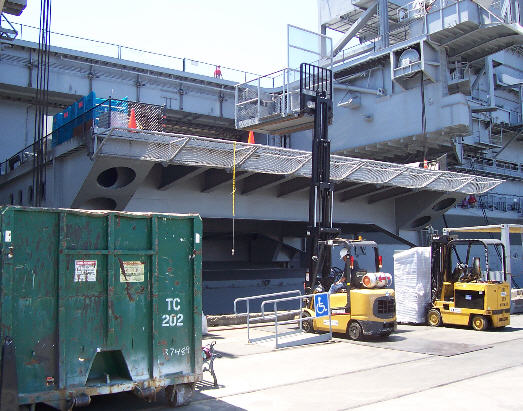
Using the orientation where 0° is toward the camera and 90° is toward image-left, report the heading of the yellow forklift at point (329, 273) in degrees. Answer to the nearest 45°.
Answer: approximately 135°

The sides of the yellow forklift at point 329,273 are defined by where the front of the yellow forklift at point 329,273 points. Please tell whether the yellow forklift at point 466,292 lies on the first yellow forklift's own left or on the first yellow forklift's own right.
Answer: on the first yellow forklift's own right

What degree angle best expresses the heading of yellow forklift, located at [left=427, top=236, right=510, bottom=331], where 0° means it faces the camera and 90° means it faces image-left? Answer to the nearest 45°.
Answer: approximately 135°

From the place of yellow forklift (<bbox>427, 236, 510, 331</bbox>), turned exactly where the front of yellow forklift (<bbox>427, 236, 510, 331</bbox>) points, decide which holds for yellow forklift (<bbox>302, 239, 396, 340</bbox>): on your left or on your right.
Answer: on your left

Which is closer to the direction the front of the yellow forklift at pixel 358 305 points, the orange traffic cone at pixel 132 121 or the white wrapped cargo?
the orange traffic cone

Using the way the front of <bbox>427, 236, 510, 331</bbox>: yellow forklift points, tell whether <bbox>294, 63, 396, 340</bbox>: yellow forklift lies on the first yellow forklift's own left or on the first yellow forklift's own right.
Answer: on the first yellow forklift's own left
